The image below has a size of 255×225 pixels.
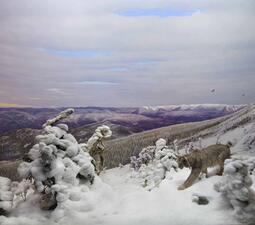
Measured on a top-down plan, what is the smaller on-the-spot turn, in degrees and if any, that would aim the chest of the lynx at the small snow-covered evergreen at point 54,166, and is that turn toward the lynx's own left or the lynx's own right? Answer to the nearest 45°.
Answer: approximately 45° to the lynx's own left

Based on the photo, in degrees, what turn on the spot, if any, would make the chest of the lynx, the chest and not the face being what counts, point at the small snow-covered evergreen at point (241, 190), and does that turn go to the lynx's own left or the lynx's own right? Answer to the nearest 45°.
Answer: approximately 90° to the lynx's own left

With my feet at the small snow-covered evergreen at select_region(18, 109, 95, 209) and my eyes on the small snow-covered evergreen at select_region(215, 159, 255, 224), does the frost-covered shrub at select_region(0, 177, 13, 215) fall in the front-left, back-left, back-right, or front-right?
back-right

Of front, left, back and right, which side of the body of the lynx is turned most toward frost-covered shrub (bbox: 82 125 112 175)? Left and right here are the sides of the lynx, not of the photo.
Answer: front

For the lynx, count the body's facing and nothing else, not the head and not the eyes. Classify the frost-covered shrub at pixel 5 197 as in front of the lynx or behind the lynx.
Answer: in front

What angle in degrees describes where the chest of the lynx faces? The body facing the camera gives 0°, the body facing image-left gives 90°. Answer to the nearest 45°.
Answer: approximately 90°
